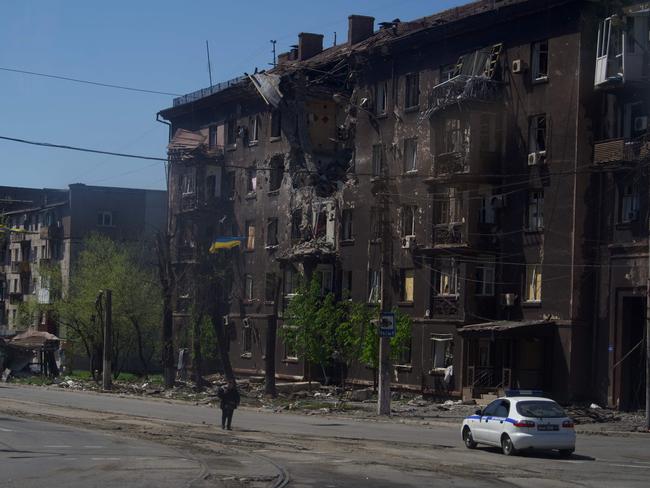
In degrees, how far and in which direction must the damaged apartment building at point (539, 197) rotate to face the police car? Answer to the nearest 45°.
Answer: approximately 45° to its left

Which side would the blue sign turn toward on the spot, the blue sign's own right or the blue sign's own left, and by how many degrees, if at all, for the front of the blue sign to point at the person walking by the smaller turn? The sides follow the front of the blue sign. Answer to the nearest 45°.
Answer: approximately 45° to the blue sign's own right

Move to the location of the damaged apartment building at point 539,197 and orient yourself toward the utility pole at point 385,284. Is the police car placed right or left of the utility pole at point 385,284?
left

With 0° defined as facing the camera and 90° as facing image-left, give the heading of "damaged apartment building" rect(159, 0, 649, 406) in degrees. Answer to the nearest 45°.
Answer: approximately 45°

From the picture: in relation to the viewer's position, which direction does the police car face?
facing away from the viewer and to the left of the viewer

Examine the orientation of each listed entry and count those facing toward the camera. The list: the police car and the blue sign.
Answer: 1

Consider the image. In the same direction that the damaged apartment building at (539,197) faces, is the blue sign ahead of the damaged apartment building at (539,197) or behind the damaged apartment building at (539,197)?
ahead

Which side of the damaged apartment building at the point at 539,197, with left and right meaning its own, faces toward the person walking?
front

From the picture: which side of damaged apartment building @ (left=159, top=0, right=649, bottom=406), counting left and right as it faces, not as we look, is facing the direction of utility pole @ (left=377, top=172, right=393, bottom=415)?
front

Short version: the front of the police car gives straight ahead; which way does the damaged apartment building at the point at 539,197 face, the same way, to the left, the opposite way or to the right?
to the left

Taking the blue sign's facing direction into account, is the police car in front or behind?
in front
